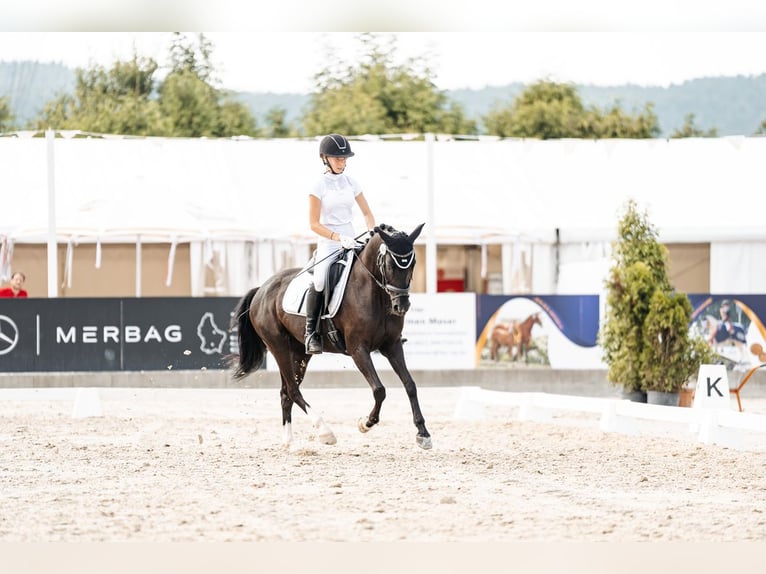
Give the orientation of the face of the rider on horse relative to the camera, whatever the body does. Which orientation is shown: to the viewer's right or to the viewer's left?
to the viewer's right

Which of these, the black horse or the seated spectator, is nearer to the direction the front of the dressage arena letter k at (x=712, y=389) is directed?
the black horse

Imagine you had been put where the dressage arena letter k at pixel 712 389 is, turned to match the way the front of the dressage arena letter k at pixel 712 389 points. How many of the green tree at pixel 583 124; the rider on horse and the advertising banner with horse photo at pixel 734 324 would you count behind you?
2

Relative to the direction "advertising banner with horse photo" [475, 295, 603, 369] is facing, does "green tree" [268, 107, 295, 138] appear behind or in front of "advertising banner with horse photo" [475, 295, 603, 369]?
behind

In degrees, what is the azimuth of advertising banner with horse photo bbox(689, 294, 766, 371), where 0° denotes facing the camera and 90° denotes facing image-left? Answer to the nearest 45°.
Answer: approximately 0°

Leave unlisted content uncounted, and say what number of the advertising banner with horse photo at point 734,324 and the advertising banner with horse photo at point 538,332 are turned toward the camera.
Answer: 2

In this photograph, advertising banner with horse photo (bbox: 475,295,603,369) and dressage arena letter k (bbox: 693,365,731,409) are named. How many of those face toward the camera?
2

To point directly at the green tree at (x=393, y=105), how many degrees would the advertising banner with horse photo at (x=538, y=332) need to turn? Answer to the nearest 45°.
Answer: approximately 180°

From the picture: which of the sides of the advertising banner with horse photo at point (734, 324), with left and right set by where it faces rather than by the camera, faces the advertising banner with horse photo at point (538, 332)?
right

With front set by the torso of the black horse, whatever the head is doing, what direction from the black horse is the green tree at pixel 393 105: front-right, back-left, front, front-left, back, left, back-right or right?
back-left

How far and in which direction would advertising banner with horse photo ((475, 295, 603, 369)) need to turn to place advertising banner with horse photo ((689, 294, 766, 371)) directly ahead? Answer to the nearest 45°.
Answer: approximately 90° to its left
